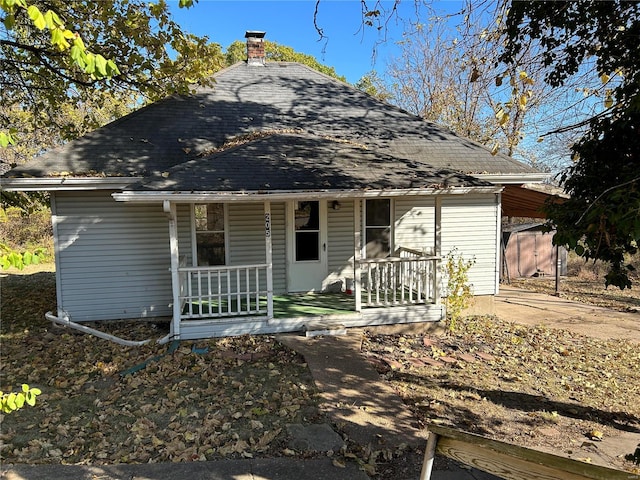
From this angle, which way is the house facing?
toward the camera

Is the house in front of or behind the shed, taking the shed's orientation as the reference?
in front

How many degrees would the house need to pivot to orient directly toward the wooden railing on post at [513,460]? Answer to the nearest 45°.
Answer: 0° — it already faces it

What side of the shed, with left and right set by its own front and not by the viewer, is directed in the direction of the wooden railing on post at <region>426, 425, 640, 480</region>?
front

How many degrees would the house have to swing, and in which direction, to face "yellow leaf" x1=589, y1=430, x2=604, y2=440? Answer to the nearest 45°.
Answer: approximately 45° to its left

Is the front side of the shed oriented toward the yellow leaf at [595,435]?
yes

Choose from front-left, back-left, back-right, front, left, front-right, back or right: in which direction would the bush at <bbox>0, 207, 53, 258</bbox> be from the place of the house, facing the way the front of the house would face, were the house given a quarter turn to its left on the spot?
back-left

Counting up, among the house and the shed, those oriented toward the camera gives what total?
2

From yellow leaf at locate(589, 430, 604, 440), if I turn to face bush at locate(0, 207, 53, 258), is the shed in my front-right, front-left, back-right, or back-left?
front-right

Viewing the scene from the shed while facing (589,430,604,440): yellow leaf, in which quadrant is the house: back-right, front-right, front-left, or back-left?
front-right
